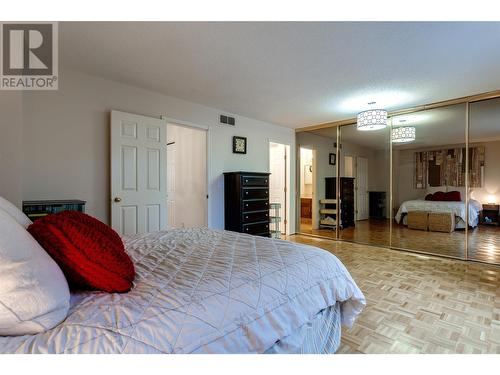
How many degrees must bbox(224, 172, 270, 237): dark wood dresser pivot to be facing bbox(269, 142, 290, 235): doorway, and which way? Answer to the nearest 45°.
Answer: approximately 90° to its left

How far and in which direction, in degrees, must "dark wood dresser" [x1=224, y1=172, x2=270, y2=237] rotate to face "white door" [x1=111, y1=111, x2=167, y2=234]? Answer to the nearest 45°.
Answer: approximately 90° to its right

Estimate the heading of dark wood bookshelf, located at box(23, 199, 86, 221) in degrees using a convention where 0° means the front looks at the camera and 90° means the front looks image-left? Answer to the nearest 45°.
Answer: approximately 0°

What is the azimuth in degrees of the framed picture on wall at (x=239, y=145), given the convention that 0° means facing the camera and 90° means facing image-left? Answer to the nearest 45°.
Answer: approximately 315°

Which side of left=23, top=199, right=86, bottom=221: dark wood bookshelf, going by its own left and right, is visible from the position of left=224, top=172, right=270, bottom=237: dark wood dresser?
left

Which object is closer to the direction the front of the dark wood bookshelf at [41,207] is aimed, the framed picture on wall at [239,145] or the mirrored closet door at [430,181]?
the mirrored closet door

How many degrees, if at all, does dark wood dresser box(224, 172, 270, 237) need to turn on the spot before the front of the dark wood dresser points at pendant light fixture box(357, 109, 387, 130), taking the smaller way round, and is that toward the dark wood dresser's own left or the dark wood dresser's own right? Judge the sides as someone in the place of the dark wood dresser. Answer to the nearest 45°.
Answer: approximately 45° to the dark wood dresser's own left

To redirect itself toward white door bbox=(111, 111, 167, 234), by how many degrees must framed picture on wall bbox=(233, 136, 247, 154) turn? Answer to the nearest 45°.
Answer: approximately 90° to its right
